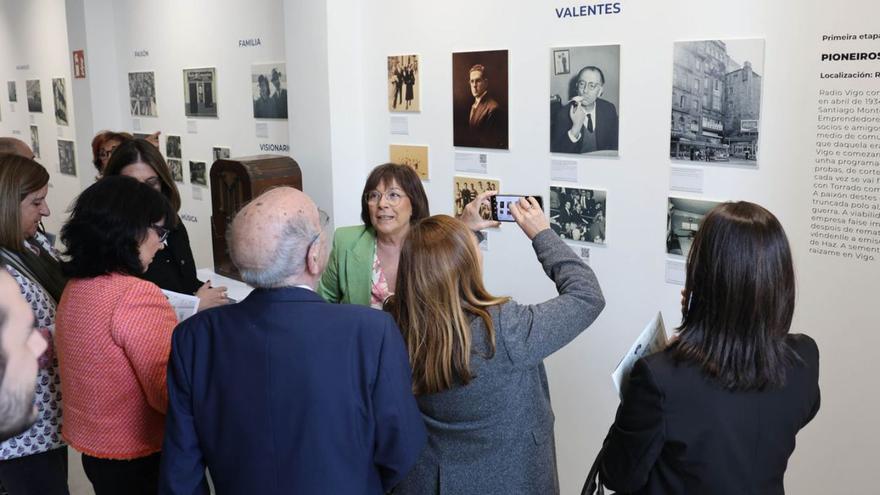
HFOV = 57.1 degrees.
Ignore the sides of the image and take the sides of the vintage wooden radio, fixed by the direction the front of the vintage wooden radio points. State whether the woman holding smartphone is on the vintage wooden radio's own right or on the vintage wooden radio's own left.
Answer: on the vintage wooden radio's own left

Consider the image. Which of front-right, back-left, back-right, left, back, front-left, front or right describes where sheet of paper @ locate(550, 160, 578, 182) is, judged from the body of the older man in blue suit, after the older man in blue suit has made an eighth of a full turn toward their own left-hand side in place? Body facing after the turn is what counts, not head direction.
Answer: right

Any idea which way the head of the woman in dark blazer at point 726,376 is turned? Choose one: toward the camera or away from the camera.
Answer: away from the camera

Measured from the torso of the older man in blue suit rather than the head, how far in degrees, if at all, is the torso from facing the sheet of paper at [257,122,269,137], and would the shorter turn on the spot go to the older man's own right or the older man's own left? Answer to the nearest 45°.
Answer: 0° — they already face it

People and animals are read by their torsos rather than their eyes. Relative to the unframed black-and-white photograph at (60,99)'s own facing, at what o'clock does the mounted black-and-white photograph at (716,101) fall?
the mounted black-and-white photograph at (716,101) is roughly at 10 o'clock from the unframed black-and-white photograph at (60,99).

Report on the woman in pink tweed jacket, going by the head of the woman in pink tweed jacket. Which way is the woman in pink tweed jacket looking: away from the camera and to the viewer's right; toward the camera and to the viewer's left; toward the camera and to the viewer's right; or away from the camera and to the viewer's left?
away from the camera and to the viewer's right

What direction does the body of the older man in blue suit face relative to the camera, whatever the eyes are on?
away from the camera

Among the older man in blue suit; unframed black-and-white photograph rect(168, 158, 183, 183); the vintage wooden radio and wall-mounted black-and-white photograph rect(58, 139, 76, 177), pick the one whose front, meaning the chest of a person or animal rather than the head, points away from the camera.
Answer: the older man in blue suit

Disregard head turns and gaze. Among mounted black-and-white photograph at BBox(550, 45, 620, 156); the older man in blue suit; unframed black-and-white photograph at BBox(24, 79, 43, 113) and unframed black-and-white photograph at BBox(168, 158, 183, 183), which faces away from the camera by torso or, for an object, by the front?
the older man in blue suit

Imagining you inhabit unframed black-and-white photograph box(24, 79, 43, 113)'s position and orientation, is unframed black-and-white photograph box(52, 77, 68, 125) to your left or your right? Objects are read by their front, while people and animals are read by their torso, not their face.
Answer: on your left

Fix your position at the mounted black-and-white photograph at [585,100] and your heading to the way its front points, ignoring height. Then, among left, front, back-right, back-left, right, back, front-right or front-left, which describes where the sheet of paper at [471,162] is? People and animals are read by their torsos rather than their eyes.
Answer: right

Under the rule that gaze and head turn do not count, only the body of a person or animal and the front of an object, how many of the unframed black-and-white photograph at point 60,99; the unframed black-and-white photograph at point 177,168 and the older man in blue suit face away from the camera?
1
